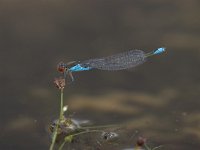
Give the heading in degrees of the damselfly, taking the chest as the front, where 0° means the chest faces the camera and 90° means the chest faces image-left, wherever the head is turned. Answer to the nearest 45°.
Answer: approximately 90°
